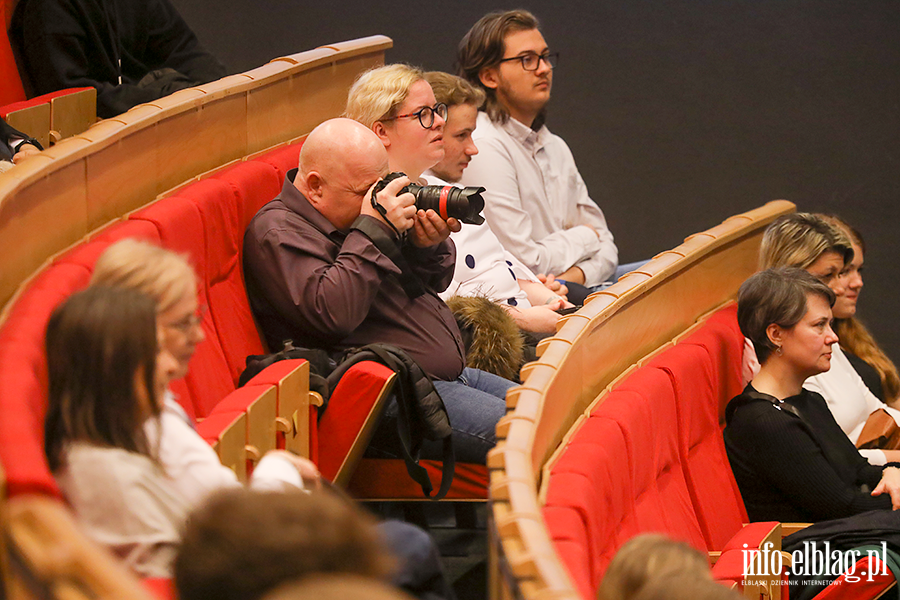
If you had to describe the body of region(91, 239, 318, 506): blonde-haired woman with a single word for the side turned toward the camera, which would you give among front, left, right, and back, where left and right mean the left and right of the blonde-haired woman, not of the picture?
right

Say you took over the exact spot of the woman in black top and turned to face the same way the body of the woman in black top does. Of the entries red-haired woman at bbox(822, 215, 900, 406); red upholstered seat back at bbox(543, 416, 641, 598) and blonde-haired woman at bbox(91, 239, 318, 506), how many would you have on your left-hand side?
1

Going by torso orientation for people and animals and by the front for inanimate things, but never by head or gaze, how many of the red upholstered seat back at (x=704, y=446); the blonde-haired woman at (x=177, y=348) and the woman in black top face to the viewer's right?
3

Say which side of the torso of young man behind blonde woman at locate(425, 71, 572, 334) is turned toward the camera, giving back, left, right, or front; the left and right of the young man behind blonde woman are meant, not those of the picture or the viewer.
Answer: right

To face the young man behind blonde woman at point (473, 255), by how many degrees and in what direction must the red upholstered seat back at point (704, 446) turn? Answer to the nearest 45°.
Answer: approximately 135° to its left

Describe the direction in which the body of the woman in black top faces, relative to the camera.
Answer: to the viewer's right

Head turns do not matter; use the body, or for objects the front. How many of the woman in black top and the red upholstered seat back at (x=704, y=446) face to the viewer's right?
2
